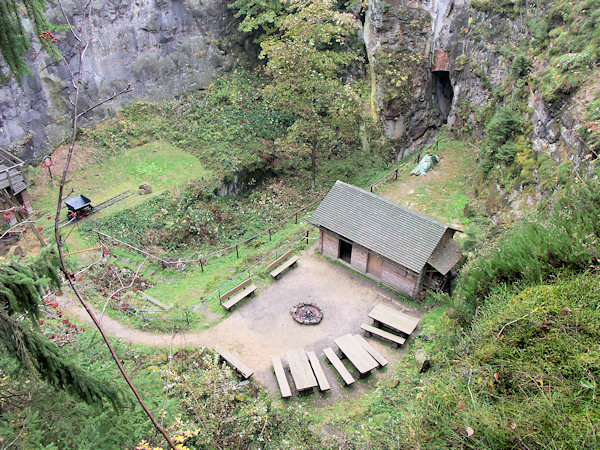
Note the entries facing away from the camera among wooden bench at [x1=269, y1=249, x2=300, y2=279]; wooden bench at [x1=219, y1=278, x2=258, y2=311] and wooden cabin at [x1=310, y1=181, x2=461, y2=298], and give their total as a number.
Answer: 0

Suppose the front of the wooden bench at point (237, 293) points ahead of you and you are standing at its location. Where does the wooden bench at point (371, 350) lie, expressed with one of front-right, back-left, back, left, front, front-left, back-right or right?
front

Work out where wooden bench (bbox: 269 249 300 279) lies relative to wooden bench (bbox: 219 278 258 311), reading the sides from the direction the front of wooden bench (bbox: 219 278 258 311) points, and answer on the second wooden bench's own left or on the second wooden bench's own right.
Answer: on the second wooden bench's own left

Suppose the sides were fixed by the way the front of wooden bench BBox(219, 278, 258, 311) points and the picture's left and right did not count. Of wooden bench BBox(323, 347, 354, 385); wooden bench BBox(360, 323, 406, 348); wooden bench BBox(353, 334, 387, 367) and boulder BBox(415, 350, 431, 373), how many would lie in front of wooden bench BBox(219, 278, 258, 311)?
4

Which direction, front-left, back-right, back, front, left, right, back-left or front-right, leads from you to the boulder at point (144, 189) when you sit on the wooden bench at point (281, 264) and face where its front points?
back

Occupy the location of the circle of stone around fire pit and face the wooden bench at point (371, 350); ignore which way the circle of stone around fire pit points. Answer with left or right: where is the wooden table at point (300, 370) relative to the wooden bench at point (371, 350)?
right

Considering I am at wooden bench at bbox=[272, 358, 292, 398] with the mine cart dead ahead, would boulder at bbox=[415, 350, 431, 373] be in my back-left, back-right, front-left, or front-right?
back-right

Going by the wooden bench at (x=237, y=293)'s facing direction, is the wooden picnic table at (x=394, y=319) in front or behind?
in front

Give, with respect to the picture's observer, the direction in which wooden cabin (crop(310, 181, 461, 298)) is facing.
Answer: facing the viewer and to the left of the viewer

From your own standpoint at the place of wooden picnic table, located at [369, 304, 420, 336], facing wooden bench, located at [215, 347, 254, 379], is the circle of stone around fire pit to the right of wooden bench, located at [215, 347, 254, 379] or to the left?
right

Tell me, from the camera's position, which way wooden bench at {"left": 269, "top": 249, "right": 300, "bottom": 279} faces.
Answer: facing the viewer and to the right of the viewer

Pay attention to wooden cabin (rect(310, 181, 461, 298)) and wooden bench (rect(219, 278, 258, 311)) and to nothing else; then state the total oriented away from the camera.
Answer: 0

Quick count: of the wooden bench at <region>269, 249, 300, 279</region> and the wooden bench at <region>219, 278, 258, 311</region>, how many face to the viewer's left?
0

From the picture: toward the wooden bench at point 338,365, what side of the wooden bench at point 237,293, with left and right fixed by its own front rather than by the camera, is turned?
front

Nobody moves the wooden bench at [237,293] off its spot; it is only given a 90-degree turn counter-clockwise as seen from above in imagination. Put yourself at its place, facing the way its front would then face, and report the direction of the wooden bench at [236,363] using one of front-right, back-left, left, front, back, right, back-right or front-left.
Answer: back-right

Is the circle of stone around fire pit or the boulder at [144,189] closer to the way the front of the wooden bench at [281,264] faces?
the circle of stone around fire pit

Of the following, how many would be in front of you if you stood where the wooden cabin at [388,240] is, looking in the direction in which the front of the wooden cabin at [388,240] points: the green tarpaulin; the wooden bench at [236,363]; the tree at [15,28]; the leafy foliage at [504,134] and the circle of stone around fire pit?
3

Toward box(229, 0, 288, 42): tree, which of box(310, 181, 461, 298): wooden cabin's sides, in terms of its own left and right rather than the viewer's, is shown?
right
